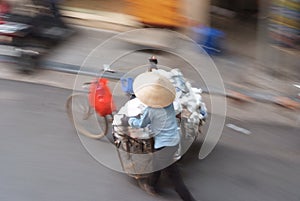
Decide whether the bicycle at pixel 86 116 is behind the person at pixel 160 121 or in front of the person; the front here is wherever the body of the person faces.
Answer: in front

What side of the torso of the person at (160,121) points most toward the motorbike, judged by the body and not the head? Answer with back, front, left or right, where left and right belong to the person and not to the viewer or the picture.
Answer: front

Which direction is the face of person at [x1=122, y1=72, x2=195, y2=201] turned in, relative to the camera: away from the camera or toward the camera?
away from the camera

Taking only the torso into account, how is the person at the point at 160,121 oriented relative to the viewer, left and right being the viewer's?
facing away from the viewer and to the left of the viewer
